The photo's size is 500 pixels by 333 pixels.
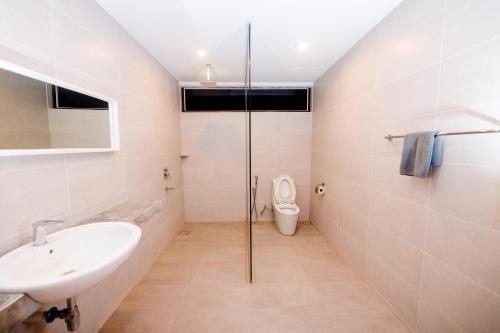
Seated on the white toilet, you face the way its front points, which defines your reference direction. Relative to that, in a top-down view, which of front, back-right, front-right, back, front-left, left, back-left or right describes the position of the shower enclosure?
right

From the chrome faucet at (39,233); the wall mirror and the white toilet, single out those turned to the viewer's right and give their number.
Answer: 2

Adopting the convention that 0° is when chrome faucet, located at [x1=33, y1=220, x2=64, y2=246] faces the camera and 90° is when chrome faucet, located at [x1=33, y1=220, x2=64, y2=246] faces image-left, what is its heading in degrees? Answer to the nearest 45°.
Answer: approximately 270°

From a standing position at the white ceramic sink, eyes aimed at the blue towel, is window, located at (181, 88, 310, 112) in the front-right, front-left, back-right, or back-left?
front-left

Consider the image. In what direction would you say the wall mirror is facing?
to the viewer's right

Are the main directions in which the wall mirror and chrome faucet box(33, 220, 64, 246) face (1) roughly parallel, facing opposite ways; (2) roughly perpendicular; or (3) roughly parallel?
roughly parallel

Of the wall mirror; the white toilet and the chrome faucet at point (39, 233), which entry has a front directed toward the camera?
the white toilet

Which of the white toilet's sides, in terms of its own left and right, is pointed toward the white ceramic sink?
front

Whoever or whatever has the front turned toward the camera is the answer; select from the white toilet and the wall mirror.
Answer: the white toilet

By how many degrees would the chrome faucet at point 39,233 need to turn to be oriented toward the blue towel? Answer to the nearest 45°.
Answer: approximately 45° to its right

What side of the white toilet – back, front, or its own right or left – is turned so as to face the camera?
front

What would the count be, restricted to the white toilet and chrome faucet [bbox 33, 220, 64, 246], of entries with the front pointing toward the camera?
1

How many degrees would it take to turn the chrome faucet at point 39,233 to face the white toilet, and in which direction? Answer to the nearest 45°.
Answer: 0° — it already faces it

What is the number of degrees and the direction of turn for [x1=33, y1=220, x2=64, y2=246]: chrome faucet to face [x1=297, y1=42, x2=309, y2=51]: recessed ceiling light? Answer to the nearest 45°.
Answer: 0° — it already faces it
